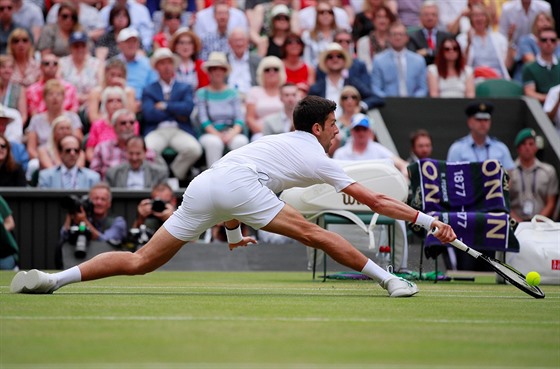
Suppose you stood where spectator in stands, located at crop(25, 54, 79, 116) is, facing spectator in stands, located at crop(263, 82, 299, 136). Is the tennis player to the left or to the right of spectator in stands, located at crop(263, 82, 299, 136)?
right

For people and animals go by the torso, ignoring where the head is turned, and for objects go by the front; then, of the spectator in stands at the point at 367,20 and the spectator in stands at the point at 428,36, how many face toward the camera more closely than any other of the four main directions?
2

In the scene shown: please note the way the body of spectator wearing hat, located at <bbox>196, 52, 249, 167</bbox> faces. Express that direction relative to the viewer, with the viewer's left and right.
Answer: facing the viewer

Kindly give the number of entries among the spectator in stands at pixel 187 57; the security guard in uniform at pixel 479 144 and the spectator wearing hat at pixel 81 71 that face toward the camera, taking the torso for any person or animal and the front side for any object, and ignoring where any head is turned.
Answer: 3

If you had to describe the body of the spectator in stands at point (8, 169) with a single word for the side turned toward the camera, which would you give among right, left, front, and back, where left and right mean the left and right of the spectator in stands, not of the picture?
front

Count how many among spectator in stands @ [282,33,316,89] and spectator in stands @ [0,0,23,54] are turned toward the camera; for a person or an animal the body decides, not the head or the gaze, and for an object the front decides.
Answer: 2

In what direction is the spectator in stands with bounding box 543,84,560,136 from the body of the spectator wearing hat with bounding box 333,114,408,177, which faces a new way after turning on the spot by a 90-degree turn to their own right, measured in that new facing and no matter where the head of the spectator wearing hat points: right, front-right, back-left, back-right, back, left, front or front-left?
back-right

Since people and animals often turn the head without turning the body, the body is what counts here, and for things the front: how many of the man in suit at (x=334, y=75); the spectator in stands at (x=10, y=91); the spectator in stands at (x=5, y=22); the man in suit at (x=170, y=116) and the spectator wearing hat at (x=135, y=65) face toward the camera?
5

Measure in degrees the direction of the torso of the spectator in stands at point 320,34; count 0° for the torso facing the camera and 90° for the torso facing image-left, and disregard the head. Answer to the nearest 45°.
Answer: approximately 0°

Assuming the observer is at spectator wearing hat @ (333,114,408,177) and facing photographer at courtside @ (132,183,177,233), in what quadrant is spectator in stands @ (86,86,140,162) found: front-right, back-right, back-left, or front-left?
front-right

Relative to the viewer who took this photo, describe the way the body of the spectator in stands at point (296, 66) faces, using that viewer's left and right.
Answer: facing the viewer

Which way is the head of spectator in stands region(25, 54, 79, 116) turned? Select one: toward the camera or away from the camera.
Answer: toward the camera

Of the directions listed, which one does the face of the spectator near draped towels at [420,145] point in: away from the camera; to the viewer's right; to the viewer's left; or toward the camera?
toward the camera

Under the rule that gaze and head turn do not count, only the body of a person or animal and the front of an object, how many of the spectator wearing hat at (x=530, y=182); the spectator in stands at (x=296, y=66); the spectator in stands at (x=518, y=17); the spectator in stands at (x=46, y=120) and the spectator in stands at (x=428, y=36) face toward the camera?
5

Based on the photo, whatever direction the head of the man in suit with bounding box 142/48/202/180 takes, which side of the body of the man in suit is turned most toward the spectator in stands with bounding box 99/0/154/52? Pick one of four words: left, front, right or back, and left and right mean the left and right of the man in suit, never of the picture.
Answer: back
